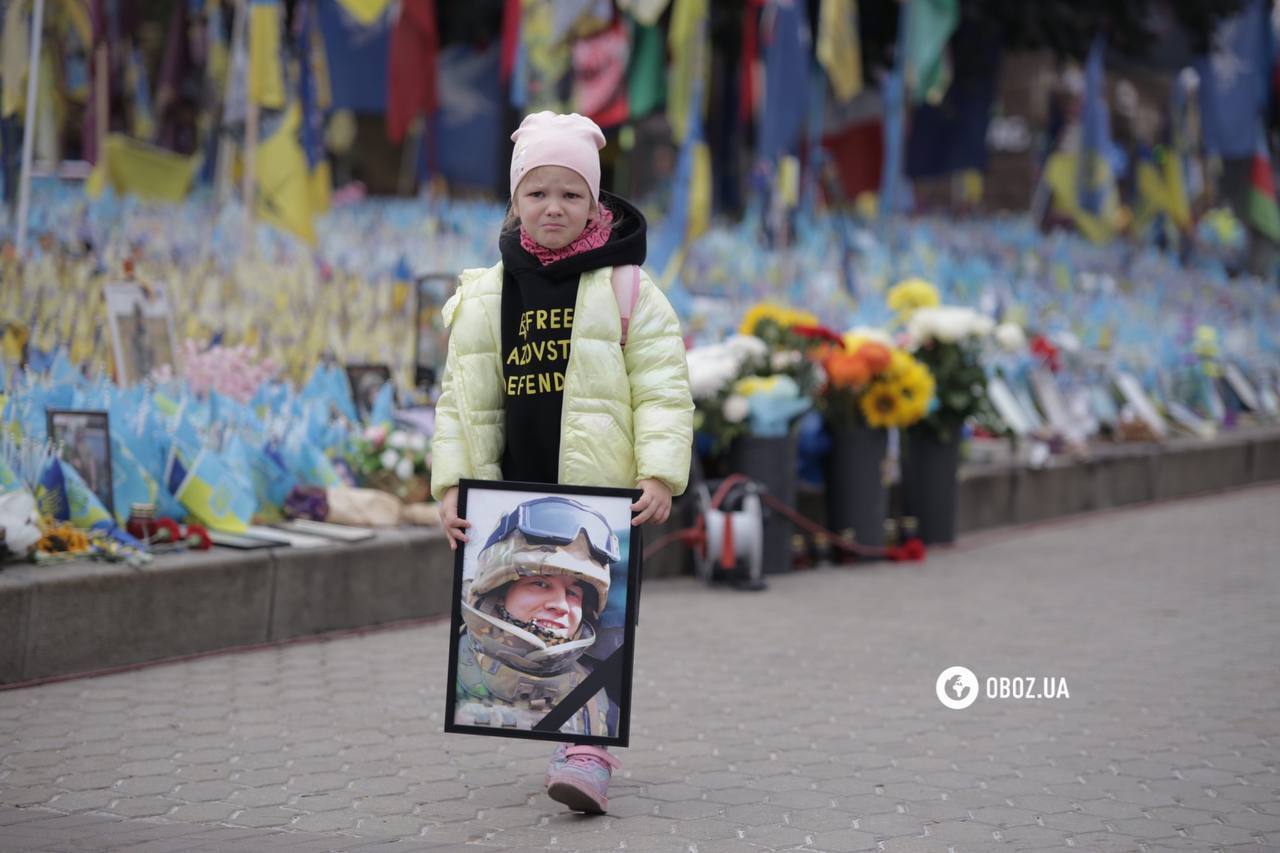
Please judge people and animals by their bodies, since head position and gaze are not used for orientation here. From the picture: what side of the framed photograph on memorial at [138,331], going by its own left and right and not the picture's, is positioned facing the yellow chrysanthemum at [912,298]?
left

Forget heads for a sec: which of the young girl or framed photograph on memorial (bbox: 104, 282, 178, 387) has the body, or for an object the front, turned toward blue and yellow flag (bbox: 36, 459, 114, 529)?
the framed photograph on memorial

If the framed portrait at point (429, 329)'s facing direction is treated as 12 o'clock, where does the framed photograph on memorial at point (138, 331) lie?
The framed photograph on memorial is roughly at 2 o'clock from the framed portrait.

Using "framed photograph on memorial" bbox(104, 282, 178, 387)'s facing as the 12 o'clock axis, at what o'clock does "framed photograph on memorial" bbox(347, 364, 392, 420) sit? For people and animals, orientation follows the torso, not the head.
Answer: "framed photograph on memorial" bbox(347, 364, 392, 420) is roughly at 9 o'clock from "framed photograph on memorial" bbox(104, 282, 178, 387).

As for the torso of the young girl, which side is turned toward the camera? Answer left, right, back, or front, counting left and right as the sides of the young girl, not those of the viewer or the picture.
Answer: front

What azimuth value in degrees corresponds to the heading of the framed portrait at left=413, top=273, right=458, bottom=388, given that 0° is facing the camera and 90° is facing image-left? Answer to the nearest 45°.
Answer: approximately 0°

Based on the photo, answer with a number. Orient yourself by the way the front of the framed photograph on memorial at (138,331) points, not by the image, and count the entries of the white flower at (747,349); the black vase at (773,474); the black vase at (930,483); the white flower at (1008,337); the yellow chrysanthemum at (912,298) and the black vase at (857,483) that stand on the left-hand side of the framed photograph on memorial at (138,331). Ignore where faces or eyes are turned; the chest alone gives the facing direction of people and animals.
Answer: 6

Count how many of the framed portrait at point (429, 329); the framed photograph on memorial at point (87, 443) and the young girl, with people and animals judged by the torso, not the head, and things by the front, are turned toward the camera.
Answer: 3

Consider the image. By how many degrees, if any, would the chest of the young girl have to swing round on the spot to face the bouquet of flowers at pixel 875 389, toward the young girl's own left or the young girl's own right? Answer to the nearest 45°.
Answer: approximately 180°

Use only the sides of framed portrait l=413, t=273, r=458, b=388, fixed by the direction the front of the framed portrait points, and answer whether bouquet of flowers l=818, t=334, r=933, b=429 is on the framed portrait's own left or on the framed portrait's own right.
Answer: on the framed portrait's own left

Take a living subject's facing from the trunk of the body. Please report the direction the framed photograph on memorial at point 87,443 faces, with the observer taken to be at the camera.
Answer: facing the viewer
